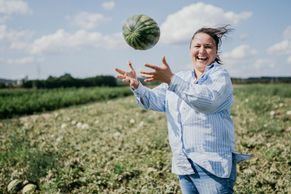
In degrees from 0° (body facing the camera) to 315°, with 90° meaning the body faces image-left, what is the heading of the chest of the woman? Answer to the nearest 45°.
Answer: approximately 45°
